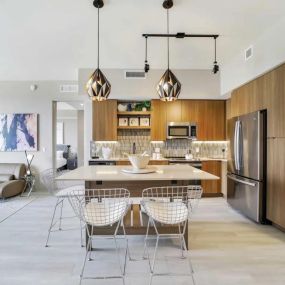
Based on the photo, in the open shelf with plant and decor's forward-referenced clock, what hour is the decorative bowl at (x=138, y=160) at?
The decorative bowl is roughly at 12 o'clock from the open shelf with plant and decor.

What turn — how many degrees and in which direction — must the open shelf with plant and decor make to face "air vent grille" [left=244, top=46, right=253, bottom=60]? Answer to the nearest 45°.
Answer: approximately 45° to its left

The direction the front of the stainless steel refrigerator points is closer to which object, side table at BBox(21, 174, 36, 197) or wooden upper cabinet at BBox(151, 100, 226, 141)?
the side table

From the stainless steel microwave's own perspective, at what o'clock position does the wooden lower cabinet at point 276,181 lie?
The wooden lower cabinet is roughly at 11 o'clock from the stainless steel microwave.

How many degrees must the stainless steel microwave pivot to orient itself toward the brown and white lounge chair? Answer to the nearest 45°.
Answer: approximately 90° to its right

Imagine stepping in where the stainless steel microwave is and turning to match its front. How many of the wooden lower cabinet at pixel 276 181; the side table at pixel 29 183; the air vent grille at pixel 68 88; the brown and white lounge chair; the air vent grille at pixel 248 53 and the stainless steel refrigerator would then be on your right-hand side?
3

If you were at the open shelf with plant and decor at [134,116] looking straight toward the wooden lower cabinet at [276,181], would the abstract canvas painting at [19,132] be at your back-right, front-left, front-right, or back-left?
back-right

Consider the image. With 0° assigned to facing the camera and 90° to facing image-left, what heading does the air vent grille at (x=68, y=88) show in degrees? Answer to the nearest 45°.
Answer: approximately 0°

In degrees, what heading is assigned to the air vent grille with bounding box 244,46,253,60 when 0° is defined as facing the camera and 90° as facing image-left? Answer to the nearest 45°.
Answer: approximately 45°

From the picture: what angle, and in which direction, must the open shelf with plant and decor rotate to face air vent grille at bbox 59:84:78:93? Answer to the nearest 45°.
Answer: approximately 90° to its right
